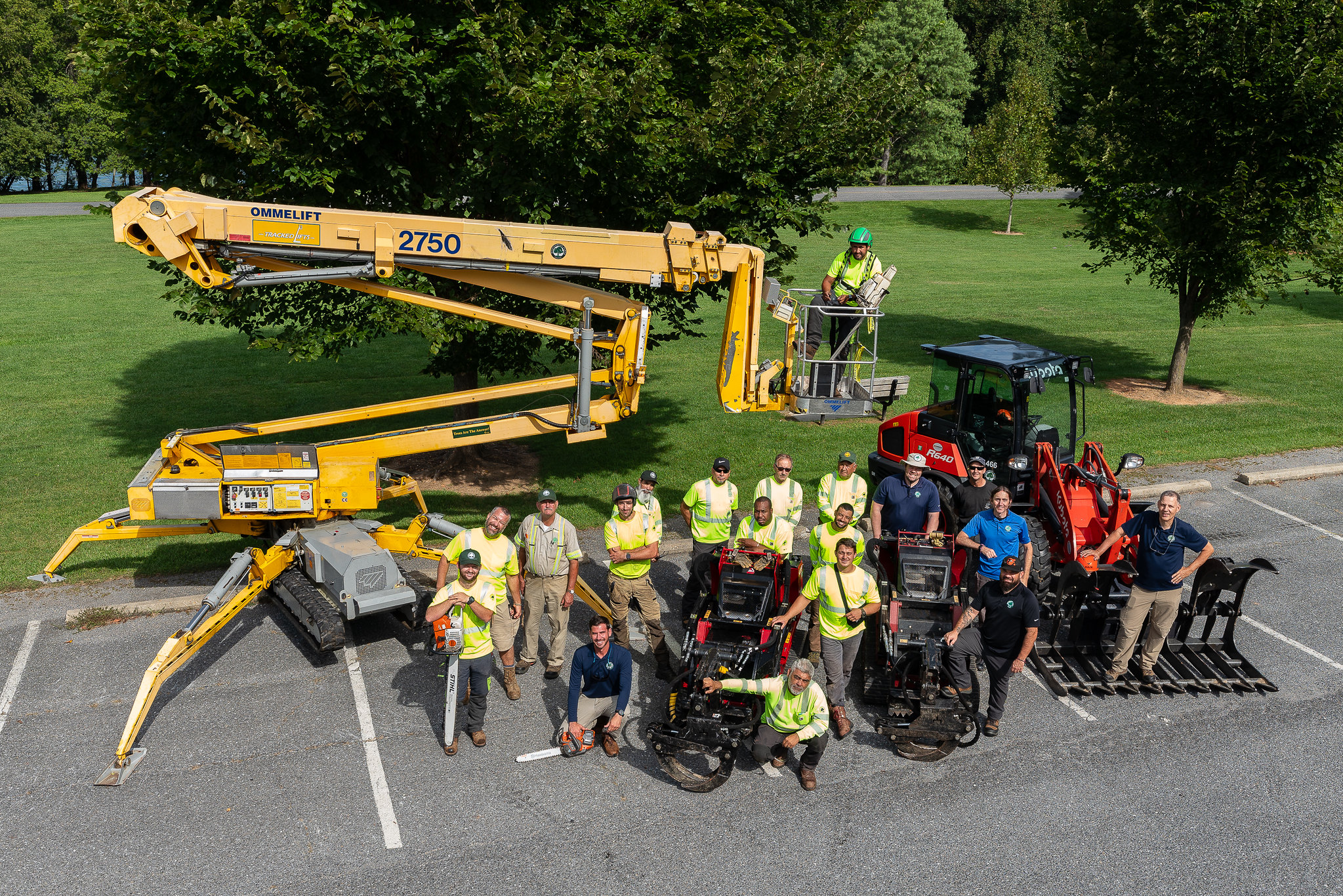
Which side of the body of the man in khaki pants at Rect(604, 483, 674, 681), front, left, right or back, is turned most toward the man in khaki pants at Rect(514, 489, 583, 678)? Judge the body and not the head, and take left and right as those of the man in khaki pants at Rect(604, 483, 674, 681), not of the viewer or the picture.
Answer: right

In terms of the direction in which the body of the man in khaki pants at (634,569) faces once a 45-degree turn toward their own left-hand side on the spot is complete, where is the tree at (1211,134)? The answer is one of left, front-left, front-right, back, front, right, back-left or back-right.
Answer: left

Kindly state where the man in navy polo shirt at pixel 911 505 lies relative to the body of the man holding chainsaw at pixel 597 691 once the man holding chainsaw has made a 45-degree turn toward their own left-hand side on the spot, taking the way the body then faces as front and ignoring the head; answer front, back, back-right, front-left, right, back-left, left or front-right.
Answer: left

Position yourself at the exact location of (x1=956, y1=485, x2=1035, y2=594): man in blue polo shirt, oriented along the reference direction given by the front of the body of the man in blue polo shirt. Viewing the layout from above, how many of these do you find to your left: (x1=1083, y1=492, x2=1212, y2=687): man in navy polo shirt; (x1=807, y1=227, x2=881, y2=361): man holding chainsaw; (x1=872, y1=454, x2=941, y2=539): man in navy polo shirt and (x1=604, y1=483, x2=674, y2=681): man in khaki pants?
1

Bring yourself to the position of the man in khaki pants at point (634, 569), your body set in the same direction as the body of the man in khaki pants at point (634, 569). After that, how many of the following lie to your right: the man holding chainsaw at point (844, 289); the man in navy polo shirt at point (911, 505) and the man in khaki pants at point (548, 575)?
1

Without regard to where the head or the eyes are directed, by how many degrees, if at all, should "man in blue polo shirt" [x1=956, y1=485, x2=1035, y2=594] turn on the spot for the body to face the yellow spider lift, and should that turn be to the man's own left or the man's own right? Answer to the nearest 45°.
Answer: approximately 90° to the man's own right

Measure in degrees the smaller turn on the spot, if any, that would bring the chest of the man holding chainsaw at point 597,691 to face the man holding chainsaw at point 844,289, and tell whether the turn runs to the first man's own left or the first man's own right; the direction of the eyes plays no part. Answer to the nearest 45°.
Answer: approximately 135° to the first man's own left

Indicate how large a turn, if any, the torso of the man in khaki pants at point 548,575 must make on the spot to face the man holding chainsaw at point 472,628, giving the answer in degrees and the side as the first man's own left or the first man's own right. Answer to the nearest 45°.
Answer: approximately 45° to the first man's own right

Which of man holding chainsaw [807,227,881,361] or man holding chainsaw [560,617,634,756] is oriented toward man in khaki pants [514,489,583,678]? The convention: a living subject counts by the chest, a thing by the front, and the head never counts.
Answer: man holding chainsaw [807,227,881,361]

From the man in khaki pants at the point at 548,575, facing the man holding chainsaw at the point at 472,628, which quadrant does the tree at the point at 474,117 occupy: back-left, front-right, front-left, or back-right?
back-right

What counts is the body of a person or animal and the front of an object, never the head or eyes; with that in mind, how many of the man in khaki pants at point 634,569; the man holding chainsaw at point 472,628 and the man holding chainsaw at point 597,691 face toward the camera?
3
